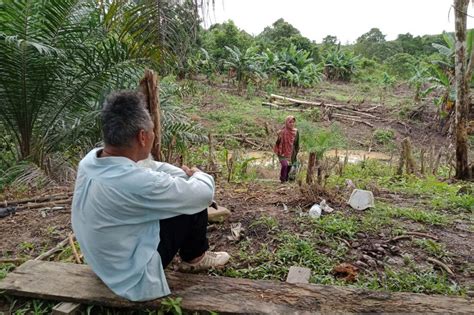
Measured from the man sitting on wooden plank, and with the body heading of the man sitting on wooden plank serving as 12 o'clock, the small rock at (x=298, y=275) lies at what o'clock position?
The small rock is roughly at 1 o'clock from the man sitting on wooden plank.

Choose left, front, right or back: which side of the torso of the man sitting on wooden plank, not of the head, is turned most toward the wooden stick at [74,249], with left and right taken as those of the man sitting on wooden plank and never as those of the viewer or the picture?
left

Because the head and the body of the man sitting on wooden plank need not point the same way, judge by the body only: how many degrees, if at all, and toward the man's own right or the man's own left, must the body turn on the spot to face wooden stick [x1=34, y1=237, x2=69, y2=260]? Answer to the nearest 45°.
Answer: approximately 90° to the man's own left

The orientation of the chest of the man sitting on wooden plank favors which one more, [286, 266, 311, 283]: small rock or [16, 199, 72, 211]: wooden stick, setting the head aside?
the small rock

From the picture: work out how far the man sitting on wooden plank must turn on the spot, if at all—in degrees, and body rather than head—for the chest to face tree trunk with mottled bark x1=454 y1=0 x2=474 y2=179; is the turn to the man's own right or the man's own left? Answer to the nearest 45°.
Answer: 0° — they already face it

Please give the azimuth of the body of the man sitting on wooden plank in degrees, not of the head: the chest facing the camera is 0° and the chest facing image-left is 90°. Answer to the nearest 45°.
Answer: approximately 225°

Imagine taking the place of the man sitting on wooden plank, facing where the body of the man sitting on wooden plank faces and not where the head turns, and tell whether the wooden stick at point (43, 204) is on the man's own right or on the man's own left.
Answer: on the man's own left

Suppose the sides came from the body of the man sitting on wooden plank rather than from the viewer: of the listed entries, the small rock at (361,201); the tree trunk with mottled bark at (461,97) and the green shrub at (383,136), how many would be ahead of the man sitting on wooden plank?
3

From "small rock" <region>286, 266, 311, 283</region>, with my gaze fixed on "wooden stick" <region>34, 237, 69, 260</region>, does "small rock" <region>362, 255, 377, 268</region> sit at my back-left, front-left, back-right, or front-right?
back-right

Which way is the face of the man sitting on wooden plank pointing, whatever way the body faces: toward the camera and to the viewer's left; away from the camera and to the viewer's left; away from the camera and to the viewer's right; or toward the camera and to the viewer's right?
away from the camera and to the viewer's right

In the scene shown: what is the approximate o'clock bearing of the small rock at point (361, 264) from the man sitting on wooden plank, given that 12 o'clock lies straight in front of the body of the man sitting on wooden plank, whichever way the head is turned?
The small rock is roughly at 1 o'clock from the man sitting on wooden plank.
